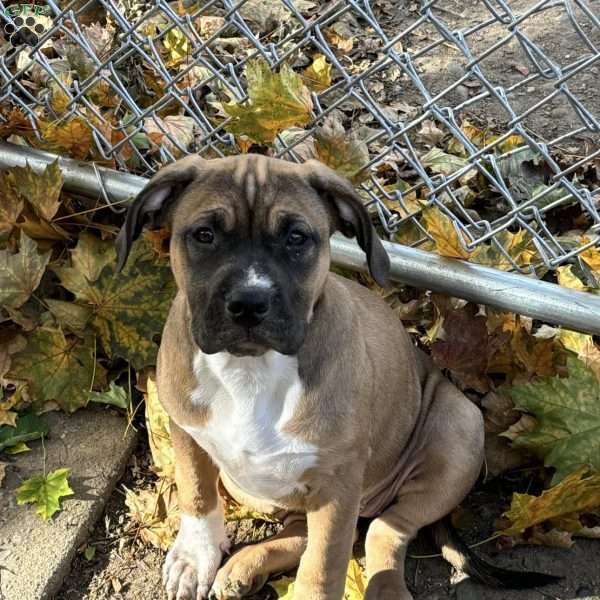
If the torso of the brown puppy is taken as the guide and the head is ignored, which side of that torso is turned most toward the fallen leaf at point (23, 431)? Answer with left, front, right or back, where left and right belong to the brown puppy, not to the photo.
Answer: right

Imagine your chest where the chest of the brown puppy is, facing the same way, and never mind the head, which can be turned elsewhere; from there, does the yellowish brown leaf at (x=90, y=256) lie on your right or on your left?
on your right

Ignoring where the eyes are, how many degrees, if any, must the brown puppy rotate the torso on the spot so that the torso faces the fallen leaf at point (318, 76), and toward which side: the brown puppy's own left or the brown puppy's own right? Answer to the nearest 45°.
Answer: approximately 180°

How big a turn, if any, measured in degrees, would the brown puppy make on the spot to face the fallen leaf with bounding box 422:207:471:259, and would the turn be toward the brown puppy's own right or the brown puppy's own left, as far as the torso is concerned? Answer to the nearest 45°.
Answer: approximately 180°

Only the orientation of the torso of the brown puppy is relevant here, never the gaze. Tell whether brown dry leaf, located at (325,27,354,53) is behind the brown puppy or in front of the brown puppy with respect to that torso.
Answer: behind

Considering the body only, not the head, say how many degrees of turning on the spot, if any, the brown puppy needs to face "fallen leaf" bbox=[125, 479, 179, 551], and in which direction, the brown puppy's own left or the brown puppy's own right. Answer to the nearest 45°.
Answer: approximately 90° to the brown puppy's own right

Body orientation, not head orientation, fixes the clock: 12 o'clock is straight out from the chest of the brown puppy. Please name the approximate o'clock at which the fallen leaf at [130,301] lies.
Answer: The fallen leaf is roughly at 4 o'clock from the brown puppy.

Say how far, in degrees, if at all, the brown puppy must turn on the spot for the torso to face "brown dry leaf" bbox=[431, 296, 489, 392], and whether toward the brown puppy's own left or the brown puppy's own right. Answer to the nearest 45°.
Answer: approximately 180°

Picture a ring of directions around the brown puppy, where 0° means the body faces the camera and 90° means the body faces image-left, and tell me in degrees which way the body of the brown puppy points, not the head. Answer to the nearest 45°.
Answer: approximately 45°

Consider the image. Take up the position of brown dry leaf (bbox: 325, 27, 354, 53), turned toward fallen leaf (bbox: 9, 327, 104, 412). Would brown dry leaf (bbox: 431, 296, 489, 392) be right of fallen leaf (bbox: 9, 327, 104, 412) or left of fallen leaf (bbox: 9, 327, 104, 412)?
left

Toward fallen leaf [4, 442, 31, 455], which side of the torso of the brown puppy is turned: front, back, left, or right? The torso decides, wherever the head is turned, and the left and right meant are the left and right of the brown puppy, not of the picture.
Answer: right

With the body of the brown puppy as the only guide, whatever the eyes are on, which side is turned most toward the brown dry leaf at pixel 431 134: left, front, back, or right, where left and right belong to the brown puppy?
back
